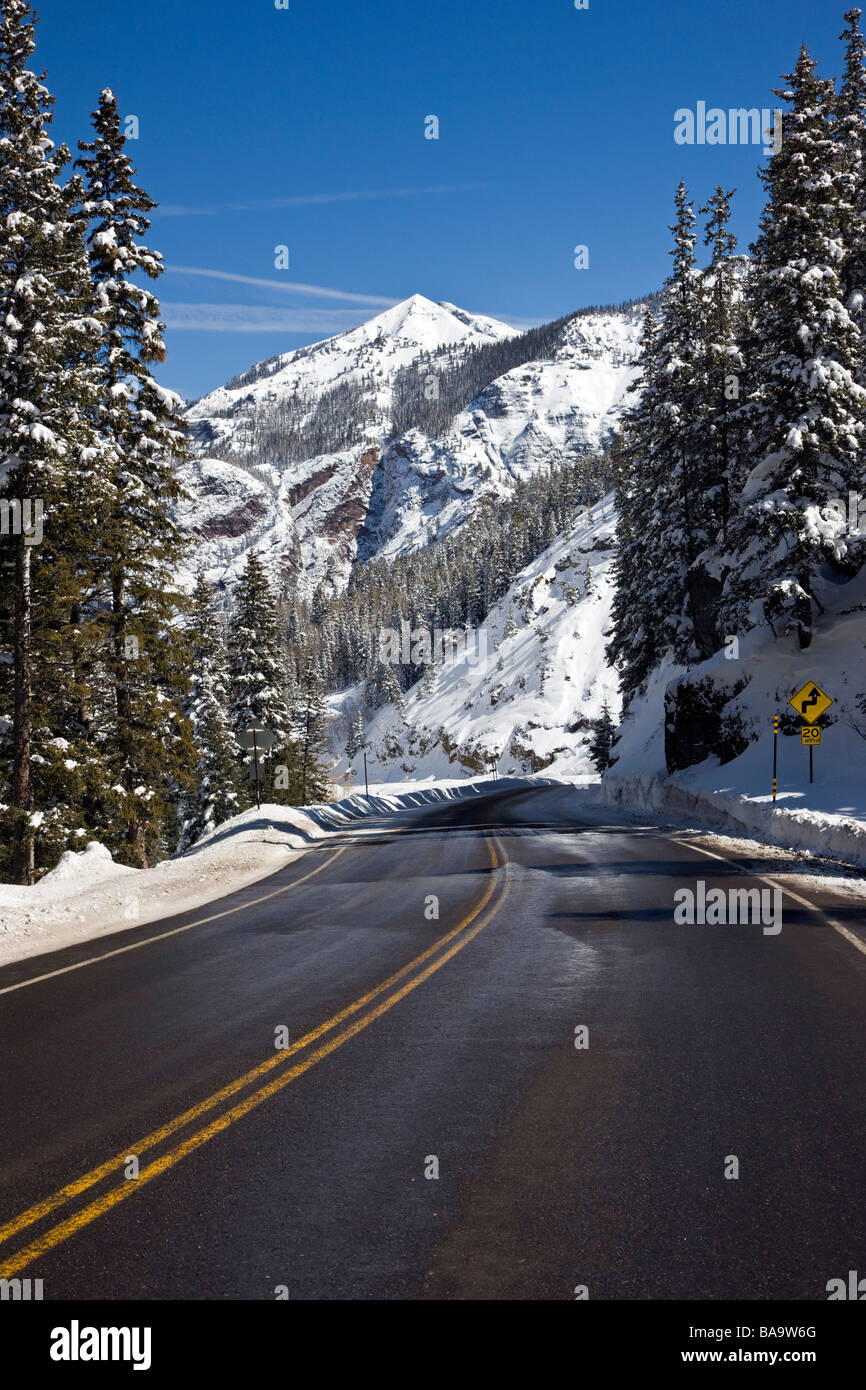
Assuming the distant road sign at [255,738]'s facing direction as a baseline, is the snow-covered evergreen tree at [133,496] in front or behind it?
behind

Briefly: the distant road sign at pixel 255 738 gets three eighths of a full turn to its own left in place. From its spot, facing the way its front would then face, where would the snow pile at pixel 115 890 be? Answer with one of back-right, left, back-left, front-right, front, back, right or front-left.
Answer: front-left

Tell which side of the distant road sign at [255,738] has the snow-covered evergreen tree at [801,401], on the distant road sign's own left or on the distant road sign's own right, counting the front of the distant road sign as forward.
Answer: on the distant road sign's own right

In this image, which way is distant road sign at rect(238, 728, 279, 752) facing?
away from the camera
